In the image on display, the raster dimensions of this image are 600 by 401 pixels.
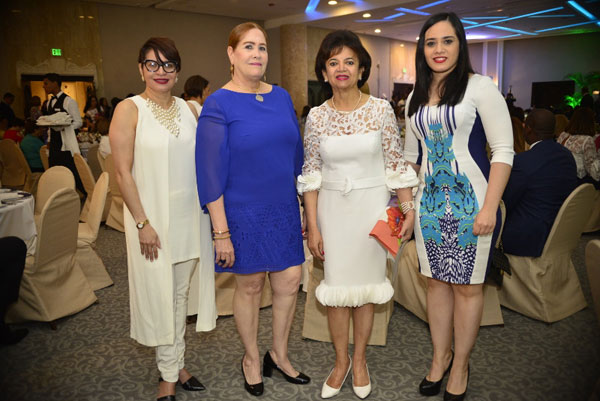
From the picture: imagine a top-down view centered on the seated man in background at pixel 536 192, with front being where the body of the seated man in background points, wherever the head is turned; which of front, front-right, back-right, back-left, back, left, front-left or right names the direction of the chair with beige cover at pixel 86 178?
front-left

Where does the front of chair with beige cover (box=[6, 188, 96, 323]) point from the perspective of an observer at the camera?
facing away from the viewer and to the left of the viewer

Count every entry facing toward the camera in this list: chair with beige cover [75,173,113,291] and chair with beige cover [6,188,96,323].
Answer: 0

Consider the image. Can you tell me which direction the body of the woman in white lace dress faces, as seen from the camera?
toward the camera

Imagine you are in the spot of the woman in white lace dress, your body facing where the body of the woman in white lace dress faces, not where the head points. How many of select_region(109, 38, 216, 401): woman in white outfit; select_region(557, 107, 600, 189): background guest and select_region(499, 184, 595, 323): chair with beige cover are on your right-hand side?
1

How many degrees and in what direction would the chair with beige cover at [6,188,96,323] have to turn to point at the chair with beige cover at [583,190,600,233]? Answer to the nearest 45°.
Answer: approximately 135° to its right

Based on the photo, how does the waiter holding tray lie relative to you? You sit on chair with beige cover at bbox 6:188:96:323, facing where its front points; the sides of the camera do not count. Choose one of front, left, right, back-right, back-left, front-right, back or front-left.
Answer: front-right

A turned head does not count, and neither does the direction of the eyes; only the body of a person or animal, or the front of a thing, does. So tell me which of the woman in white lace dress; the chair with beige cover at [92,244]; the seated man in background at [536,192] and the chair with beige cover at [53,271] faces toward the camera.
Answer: the woman in white lace dress

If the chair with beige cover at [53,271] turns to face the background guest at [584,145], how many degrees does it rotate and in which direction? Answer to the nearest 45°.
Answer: approximately 135° to its right

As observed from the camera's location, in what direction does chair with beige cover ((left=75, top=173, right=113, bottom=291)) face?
facing to the left of the viewer
